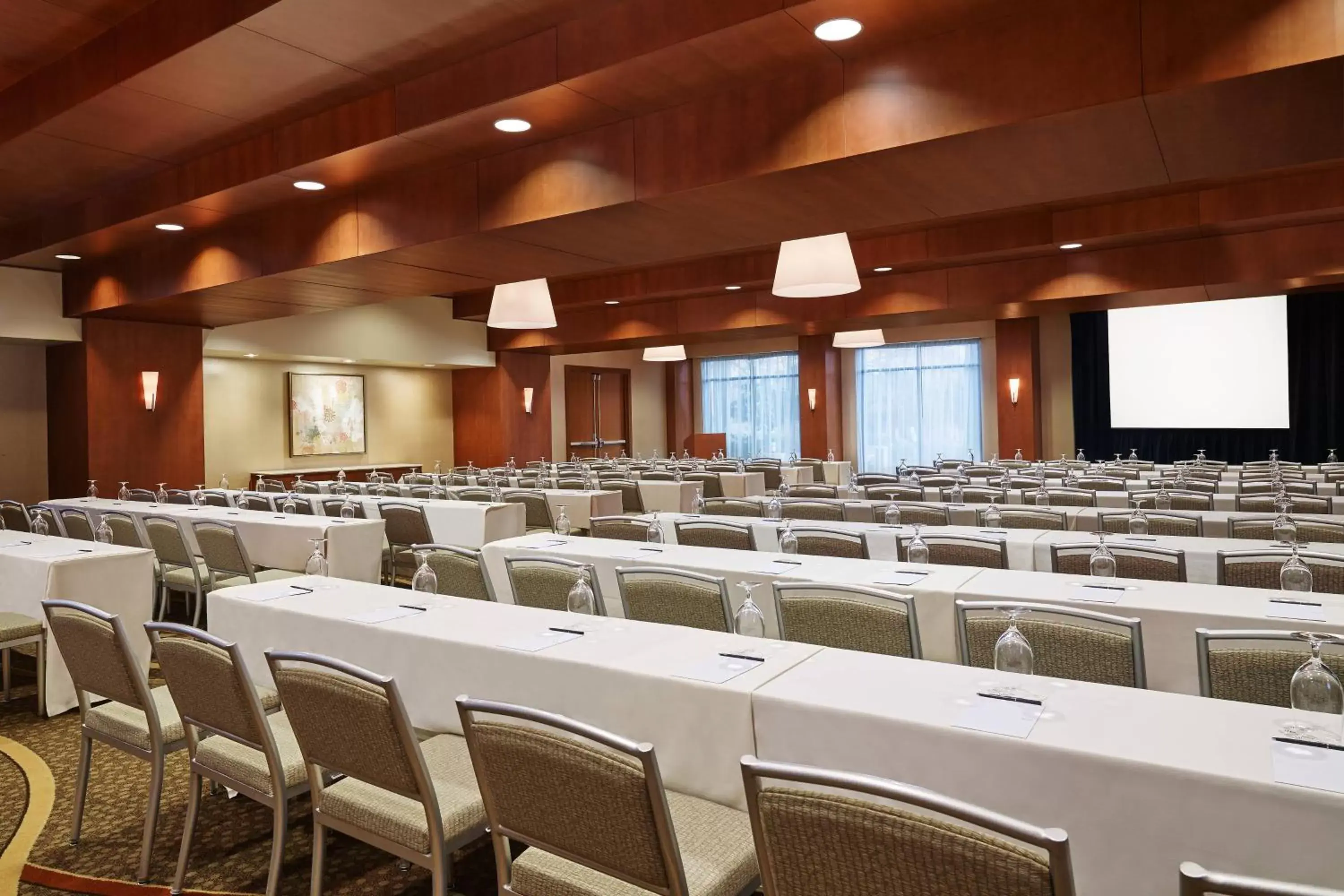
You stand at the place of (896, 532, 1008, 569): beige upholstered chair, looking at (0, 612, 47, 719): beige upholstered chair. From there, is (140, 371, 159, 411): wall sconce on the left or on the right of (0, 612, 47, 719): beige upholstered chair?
right

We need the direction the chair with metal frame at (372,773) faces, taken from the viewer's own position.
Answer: facing away from the viewer and to the right of the viewer

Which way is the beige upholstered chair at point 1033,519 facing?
away from the camera

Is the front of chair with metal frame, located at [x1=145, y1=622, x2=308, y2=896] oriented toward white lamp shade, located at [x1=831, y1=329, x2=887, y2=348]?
yes

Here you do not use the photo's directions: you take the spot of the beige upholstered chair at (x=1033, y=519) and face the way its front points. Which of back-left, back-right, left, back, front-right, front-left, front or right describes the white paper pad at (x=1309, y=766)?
back

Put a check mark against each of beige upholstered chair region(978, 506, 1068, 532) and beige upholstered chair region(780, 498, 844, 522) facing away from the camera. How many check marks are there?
2

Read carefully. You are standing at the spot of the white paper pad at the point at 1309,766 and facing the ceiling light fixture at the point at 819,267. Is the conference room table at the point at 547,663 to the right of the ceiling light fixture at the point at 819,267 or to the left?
left

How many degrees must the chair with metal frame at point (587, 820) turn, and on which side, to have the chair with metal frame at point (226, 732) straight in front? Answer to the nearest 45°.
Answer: approximately 90° to its left

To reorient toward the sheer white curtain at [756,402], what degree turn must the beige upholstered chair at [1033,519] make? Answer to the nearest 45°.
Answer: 0° — it already faces it

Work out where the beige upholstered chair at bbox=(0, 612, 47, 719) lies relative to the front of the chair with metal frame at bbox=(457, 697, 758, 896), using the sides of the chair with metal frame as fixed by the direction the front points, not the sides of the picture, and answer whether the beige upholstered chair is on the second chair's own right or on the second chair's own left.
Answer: on the second chair's own left

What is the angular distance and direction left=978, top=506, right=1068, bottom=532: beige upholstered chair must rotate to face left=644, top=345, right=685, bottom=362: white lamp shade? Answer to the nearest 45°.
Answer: approximately 45° to its left

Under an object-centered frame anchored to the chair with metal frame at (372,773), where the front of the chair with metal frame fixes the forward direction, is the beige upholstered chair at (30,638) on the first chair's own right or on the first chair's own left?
on the first chair's own left

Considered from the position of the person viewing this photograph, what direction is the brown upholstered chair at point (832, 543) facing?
facing away from the viewer

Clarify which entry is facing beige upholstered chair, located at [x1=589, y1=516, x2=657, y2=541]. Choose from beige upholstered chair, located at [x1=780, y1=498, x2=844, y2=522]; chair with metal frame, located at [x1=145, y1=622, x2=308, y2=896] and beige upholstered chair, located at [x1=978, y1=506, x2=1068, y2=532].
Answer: the chair with metal frame

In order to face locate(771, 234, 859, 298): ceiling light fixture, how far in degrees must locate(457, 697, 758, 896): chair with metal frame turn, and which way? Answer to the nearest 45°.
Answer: approximately 45° to its left

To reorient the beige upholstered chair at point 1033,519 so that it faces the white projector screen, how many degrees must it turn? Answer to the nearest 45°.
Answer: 0° — it already faces it
